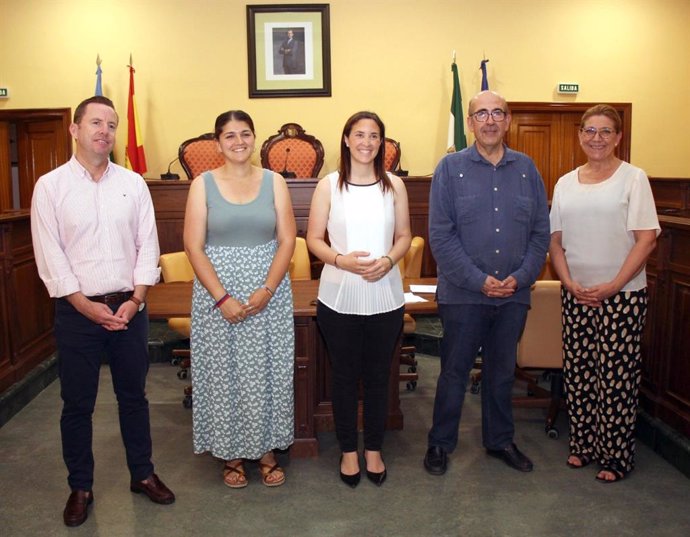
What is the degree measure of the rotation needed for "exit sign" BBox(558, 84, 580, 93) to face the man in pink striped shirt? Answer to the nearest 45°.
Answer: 0° — it already faces them

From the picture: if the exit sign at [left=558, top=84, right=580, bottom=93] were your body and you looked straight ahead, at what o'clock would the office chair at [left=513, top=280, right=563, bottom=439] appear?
The office chair is roughly at 12 o'clock from the exit sign.

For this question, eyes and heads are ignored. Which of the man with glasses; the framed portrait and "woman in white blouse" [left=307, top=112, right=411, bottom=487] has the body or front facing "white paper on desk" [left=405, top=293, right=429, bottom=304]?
the framed portrait

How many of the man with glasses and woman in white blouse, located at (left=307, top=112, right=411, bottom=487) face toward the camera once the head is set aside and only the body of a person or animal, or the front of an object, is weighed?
2

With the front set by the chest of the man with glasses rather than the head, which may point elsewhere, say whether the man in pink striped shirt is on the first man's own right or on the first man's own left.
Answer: on the first man's own right

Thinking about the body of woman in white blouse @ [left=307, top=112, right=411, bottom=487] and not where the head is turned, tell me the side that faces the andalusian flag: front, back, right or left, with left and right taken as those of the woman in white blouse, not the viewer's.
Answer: back

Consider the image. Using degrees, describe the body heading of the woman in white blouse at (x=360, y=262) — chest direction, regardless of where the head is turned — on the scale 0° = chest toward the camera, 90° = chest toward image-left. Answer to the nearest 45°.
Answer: approximately 0°

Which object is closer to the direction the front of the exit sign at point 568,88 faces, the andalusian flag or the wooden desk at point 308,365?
the wooden desk
